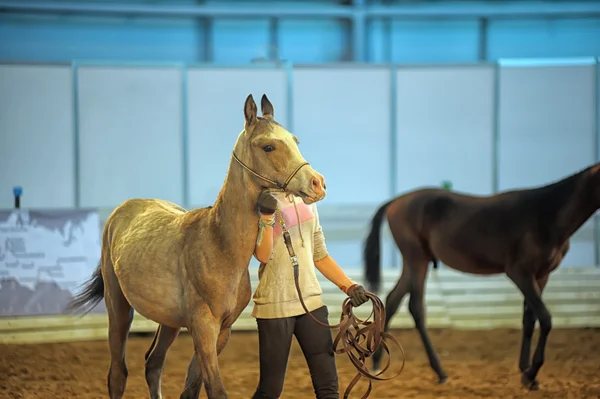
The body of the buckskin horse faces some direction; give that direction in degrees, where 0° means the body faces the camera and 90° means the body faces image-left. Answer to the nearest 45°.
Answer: approximately 315°

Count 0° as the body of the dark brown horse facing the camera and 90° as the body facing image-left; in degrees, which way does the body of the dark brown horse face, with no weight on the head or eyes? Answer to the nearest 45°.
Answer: approximately 270°

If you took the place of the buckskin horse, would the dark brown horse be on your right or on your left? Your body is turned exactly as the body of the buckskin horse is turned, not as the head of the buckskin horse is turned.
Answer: on your left

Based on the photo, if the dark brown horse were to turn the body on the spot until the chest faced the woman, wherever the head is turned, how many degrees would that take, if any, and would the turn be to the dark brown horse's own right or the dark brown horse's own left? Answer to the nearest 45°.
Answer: approximately 90° to the dark brown horse's own right
